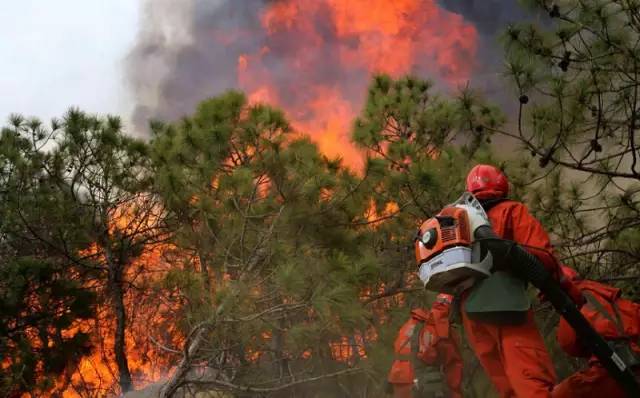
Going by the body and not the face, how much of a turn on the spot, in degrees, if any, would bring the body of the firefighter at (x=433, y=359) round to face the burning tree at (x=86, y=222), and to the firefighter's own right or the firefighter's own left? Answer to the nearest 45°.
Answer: approximately 45° to the firefighter's own left

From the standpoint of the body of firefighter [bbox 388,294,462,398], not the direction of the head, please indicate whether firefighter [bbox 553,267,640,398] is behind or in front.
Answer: behind

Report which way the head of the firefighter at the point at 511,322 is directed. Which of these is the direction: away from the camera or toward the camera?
away from the camera

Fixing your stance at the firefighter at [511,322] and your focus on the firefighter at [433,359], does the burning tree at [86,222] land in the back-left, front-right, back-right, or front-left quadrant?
front-left

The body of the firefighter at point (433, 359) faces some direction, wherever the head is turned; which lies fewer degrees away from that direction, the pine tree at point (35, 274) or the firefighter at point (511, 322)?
the pine tree

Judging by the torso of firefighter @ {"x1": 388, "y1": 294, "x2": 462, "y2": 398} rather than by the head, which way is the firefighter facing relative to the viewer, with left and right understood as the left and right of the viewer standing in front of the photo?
facing away from the viewer

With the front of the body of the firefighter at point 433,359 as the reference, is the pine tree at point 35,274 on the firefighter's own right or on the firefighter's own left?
on the firefighter's own left
